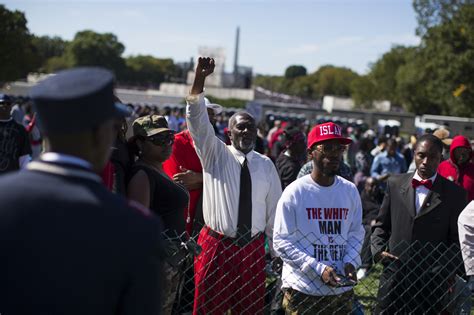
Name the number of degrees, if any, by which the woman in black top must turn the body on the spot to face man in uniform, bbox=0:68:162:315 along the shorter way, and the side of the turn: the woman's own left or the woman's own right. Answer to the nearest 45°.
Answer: approximately 45° to the woman's own right

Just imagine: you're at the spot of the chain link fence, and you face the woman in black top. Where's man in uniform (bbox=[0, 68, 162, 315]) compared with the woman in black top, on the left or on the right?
left

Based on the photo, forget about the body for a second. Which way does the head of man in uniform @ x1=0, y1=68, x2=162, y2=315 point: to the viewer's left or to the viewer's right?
to the viewer's right

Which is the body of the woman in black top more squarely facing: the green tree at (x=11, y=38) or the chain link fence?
the chain link fence

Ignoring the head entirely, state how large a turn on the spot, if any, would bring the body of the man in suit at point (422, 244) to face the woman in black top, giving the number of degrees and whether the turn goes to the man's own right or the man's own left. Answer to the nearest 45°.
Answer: approximately 45° to the man's own right

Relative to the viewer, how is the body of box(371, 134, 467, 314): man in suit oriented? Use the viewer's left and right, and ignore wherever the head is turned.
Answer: facing the viewer

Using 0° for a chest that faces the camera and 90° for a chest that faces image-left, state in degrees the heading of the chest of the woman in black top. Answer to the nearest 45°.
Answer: approximately 315°

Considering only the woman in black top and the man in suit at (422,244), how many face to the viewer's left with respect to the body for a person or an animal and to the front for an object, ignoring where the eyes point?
0

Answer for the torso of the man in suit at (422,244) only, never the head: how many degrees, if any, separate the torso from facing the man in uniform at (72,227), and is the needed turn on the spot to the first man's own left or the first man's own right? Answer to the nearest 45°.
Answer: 0° — they already face them

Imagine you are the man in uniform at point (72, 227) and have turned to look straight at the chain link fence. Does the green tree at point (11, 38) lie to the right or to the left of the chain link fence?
left
